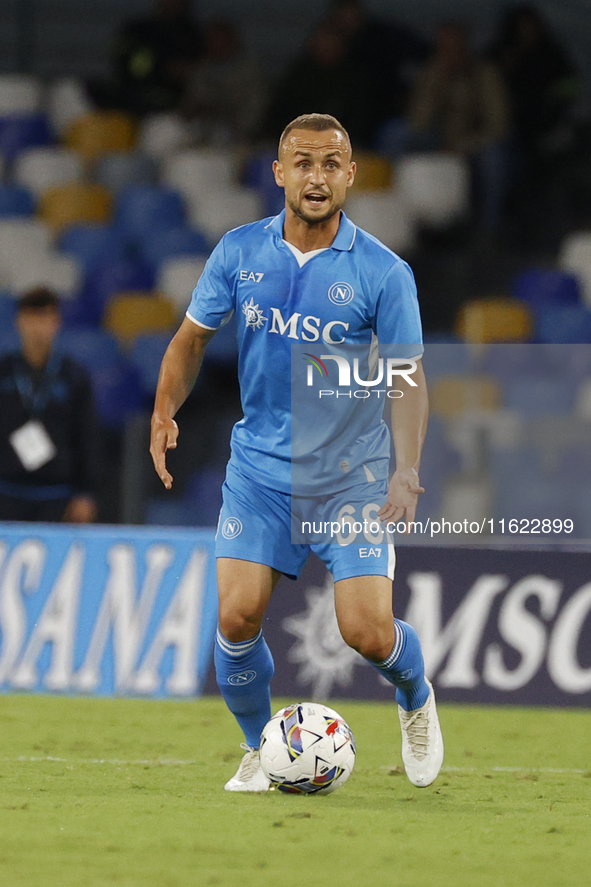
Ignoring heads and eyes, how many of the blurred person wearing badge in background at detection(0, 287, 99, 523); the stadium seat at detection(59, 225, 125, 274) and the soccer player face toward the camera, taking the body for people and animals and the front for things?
3

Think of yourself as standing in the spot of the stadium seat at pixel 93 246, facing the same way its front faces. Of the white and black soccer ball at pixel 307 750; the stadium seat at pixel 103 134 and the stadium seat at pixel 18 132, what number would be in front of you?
1

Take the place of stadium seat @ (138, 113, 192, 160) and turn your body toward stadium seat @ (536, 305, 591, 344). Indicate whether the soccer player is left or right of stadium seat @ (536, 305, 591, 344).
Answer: right

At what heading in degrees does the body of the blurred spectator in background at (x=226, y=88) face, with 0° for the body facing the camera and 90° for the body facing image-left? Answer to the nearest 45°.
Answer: approximately 0°

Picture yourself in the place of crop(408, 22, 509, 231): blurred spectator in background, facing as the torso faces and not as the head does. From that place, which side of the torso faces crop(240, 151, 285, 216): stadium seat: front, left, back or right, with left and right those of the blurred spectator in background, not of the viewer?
right

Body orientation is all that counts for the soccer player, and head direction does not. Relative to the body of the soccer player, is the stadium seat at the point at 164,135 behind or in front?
behind
